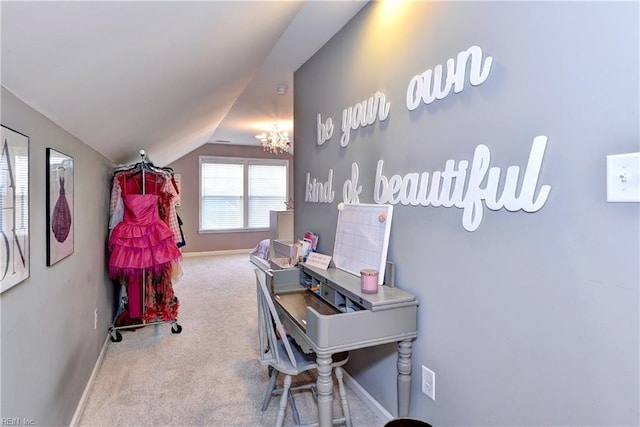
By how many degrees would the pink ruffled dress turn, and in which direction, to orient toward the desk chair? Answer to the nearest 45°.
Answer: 0° — it already faces it

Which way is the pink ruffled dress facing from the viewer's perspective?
toward the camera

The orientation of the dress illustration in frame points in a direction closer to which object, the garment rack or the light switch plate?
the light switch plate

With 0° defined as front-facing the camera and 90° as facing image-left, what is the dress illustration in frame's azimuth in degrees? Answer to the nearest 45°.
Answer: approximately 315°

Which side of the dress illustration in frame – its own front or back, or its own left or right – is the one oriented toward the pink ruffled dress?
left

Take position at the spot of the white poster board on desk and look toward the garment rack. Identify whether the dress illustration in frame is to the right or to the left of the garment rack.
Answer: left

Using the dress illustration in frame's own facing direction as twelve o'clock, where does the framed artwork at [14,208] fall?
The framed artwork is roughly at 2 o'clock from the dress illustration in frame.

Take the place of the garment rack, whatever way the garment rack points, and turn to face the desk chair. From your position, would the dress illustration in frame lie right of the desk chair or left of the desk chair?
right

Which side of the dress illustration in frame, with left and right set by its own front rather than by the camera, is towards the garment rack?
left

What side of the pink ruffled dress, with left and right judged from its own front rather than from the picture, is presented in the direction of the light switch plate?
front

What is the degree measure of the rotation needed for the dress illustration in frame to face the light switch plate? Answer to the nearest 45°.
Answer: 0° — it already faces it

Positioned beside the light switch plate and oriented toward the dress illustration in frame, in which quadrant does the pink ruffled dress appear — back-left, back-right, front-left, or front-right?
front-right

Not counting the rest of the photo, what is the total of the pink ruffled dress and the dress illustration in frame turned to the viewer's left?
0

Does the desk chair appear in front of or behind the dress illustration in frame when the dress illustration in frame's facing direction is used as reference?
in front

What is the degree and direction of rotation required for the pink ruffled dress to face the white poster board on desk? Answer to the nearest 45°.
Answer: approximately 45° to its left

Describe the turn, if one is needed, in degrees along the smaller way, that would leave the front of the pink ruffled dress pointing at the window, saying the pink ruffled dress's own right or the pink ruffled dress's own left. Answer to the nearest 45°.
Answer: approximately 135° to the pink ruffled dress's own left

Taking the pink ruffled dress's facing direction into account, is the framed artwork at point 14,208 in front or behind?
in front
